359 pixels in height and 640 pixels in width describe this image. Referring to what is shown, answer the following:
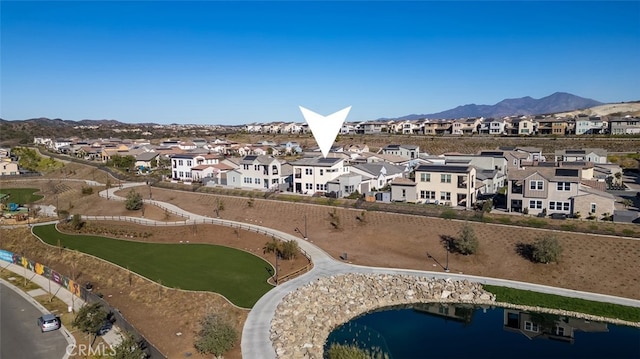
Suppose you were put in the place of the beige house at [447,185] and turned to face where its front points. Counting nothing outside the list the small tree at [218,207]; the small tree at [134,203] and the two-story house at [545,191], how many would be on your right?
2

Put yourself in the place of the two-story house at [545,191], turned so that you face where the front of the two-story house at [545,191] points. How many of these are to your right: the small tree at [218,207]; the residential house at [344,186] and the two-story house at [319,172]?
3

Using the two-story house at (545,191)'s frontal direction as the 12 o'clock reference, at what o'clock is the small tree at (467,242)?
The small tree is roughly at 1 o'clock from the two-story house.

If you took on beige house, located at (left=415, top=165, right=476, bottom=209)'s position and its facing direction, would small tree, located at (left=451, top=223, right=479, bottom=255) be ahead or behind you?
ahead

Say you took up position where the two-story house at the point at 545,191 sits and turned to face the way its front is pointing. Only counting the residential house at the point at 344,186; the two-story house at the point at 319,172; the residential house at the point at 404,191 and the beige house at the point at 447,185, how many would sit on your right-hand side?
4

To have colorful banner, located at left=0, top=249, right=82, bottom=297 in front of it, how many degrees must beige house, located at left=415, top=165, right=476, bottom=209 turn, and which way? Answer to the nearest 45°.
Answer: approximately 45° to its right

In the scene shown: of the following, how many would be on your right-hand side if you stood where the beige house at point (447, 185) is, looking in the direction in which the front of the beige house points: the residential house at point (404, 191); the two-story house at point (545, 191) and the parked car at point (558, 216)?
1

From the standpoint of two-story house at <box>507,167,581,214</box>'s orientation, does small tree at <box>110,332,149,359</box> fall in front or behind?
in front

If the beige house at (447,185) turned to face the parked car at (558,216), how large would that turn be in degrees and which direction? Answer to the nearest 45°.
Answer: approximately 45° to its left

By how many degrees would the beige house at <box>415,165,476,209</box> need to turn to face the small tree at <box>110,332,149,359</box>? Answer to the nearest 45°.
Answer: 0° — it already faces it

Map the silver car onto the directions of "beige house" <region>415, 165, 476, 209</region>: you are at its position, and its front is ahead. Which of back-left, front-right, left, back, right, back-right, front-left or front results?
front-right

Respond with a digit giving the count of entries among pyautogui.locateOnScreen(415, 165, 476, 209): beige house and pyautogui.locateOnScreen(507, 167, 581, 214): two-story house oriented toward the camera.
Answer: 2

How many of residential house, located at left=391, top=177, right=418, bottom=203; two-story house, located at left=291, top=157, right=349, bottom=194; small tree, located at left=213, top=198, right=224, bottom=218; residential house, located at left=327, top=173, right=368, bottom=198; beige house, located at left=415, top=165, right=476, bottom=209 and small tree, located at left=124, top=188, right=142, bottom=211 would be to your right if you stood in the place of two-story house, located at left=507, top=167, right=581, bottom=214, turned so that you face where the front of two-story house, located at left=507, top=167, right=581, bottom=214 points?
6
